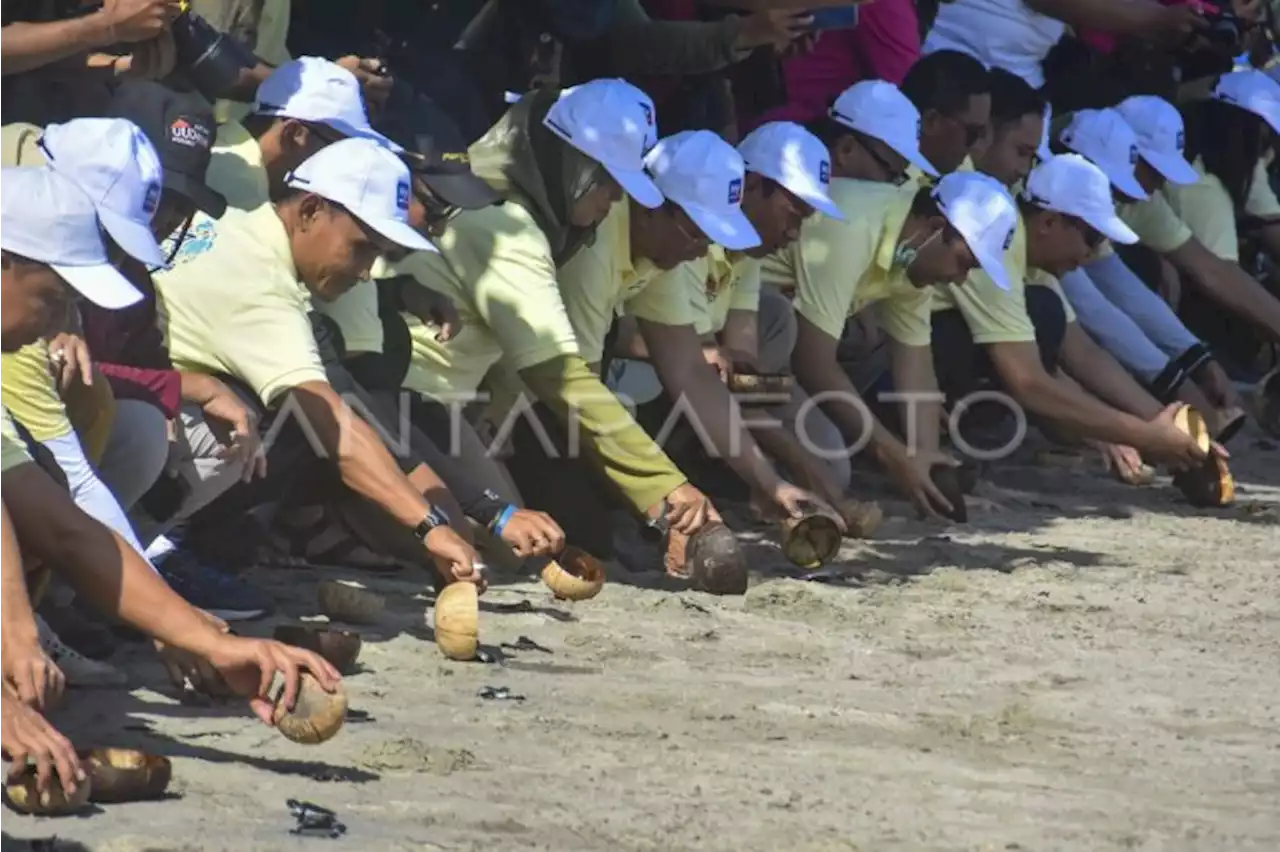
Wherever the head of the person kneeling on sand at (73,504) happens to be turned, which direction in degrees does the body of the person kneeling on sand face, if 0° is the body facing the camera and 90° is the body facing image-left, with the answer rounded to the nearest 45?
approximately 270°

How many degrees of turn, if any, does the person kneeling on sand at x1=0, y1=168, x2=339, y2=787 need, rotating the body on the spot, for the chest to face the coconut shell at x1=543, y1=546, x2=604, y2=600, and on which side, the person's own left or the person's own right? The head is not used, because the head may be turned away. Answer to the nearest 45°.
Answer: approximately 45° to the person's own left

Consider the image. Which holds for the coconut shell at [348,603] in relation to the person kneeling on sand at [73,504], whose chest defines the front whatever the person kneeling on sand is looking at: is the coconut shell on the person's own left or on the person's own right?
on the person's own left

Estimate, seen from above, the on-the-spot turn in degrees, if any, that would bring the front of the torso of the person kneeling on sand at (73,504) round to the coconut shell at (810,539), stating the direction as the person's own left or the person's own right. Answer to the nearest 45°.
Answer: approximately 45° to the person's own left
